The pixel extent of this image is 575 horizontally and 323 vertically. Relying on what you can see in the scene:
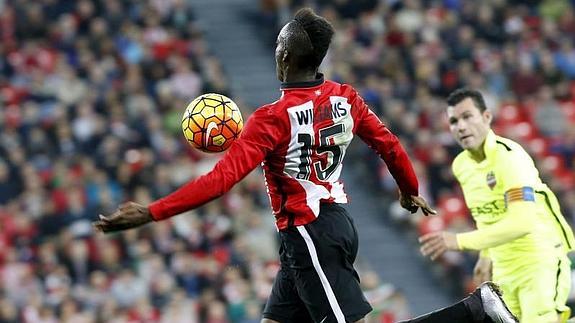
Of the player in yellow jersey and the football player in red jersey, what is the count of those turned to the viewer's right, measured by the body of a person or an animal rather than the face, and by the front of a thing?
0

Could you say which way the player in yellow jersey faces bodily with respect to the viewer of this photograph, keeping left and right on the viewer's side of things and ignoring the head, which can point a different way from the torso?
facing the viewer and to the left of the viewer

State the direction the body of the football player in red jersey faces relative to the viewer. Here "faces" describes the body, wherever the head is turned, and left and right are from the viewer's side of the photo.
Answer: facing away from the viewer and to the left of the viewer

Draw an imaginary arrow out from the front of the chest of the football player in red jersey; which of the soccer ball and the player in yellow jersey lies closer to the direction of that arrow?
the soccer ball

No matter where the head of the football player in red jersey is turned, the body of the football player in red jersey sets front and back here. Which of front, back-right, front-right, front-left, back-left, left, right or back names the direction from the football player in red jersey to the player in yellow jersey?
right

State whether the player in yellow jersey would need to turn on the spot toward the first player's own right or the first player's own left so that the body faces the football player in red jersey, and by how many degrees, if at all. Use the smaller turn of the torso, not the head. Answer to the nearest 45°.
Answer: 0° — they already face them

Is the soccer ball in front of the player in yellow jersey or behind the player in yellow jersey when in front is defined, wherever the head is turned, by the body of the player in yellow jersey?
in front
